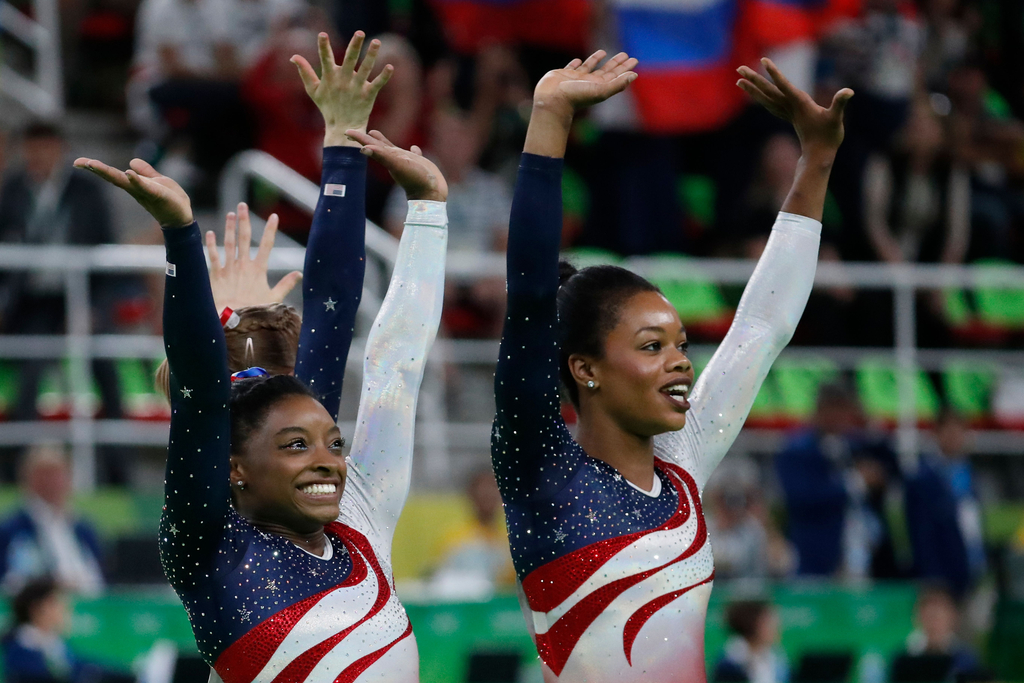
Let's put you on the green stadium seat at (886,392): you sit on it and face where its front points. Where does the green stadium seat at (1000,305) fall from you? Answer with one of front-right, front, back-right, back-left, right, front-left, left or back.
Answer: back-left

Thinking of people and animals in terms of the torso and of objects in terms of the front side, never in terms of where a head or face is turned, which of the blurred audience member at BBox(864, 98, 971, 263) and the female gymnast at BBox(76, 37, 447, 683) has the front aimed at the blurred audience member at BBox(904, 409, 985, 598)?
the blurred audience member at BBox(864, 98, 971, 263)

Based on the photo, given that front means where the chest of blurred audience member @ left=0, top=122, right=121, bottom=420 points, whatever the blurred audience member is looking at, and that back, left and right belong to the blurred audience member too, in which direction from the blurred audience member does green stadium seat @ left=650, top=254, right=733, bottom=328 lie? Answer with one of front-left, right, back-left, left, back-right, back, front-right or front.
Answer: left

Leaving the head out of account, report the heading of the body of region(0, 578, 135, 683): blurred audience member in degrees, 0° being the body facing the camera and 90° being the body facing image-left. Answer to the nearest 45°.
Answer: approximately 315°

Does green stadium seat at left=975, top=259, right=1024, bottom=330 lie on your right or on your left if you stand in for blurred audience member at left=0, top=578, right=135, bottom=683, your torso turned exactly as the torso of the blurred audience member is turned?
on your left

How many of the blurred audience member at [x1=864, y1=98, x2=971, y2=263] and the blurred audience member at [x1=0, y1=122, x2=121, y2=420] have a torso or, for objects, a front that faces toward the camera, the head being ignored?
2

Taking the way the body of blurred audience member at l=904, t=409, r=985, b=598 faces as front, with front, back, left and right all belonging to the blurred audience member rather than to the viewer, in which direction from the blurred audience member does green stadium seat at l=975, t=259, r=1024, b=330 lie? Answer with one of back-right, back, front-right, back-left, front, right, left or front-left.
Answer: back-left

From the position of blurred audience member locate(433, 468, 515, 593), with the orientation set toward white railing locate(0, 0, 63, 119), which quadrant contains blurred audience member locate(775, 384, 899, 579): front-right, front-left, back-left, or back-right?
back-right

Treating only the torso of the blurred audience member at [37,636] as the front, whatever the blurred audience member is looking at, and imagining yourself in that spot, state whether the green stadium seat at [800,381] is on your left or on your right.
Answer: on your left

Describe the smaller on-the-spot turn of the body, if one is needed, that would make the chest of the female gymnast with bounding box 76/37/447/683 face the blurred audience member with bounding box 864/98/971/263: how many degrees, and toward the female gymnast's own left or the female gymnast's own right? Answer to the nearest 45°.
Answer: approximately 90° to the female gymnast's own left

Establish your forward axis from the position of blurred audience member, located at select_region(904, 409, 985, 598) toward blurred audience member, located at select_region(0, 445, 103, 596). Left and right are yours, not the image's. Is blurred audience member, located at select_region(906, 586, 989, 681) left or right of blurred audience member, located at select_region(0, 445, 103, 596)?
left

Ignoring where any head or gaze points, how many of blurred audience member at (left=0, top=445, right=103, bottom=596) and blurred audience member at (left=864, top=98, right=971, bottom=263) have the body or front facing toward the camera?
2
